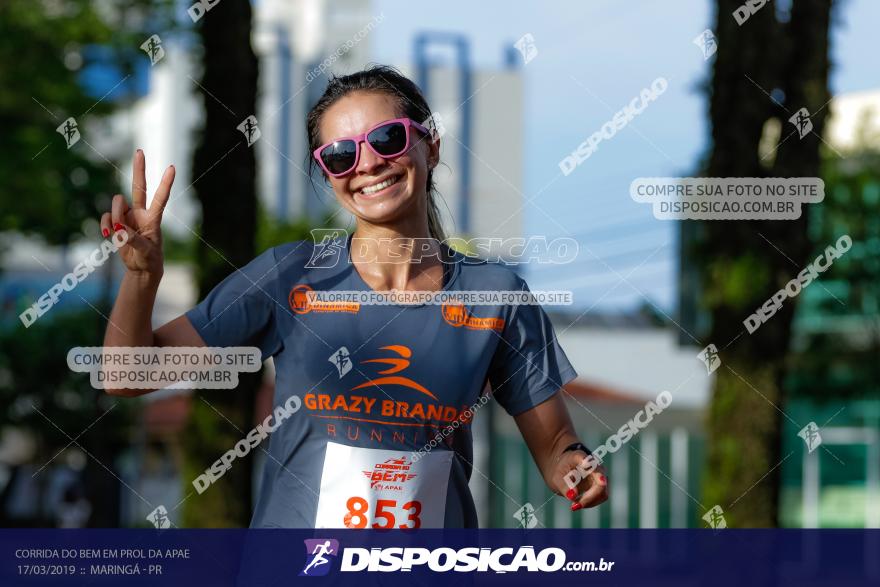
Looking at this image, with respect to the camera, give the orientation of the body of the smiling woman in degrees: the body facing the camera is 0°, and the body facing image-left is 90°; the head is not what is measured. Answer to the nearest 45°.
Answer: approximately 0°

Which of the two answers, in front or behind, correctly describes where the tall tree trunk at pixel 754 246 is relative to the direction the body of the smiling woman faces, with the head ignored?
behind

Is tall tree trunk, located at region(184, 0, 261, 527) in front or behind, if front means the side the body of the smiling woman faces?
behind

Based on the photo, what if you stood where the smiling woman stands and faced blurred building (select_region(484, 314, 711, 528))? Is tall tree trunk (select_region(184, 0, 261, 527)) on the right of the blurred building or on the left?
left

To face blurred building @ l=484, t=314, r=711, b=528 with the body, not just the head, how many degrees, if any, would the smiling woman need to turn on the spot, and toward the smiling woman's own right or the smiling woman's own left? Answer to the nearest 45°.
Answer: approximately 180°

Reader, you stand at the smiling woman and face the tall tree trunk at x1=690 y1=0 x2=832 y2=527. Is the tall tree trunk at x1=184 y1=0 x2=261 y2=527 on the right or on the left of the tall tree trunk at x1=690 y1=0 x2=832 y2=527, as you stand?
left
